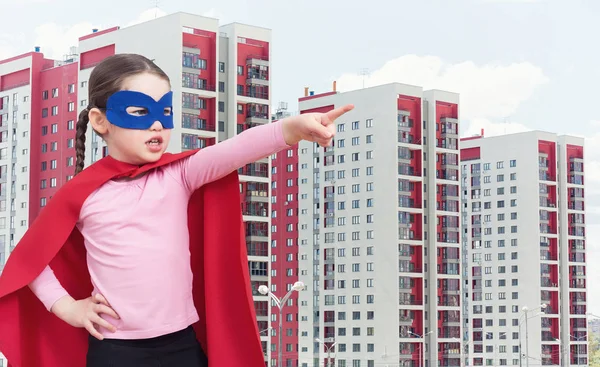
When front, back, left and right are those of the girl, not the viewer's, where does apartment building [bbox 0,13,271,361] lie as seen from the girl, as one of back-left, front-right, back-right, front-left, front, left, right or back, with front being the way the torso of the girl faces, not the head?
back-left

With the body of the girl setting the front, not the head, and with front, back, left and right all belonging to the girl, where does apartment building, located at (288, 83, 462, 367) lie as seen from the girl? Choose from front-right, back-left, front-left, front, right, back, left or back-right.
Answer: back-left

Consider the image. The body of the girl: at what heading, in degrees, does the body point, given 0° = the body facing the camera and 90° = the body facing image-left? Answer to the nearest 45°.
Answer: approximately 315°

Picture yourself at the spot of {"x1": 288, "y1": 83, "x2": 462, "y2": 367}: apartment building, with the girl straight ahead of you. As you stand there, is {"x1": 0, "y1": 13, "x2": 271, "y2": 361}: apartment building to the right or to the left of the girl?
right

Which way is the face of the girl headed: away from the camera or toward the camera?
toward the camera
